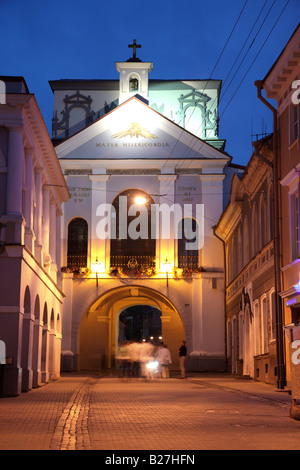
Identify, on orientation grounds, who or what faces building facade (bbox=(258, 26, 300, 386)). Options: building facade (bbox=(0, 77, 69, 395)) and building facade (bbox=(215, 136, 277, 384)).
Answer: building facade (bbox=(0, 77, 69, 395))

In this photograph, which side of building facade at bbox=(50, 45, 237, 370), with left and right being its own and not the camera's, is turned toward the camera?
front

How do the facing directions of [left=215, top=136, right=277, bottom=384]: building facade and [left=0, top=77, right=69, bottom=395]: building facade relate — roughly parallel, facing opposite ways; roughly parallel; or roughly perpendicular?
roughly parallel, facing opposite ways

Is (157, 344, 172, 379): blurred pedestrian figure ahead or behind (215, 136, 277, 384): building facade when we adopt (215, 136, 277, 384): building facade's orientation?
ahead

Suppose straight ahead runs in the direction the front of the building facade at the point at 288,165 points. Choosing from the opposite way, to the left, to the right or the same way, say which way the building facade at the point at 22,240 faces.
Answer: the opposite way

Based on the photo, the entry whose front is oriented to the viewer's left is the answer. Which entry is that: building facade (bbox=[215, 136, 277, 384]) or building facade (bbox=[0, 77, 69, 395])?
building facade (bbox=[215, 136, 277, 384])

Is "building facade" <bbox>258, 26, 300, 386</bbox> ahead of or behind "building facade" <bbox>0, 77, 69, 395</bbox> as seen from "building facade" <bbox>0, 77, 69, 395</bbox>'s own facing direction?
ahead

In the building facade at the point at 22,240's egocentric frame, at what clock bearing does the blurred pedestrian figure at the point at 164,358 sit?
The blurred pedestrian figure is roughly at 10 o'clock from the building facade.

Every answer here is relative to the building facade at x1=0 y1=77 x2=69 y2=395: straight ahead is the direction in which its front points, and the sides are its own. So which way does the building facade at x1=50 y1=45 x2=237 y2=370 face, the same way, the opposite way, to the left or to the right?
to the right

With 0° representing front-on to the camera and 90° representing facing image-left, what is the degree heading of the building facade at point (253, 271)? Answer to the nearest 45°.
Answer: approximately 90°

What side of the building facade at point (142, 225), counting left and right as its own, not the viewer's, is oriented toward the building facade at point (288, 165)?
front

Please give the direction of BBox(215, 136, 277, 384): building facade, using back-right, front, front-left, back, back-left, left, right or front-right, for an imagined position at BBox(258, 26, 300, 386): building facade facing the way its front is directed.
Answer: right

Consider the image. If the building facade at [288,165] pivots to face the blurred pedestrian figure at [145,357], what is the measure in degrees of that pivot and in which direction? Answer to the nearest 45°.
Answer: approximately 45° to its right

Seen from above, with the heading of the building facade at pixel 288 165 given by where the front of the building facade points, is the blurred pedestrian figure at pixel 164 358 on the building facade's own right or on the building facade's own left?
on the building facade's own right

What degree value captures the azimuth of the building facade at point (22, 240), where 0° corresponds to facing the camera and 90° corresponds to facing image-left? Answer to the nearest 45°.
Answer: approximately 270°

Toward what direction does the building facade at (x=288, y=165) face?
to the viewer's left
